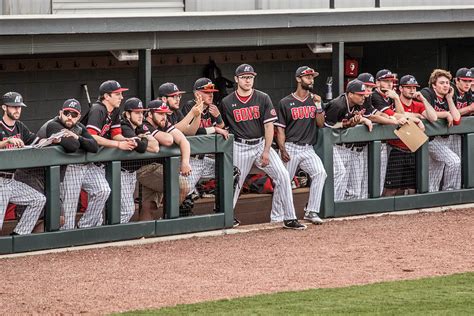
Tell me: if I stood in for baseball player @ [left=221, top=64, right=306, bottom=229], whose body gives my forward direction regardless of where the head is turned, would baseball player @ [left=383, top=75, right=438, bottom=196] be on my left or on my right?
on my left

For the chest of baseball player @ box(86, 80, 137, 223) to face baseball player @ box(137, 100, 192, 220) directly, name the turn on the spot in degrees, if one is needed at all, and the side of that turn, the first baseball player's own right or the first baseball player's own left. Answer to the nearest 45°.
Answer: approximately 45° to the first baseball player's own left

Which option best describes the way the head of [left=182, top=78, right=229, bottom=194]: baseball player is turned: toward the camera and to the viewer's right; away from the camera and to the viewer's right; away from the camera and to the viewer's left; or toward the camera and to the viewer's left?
toward the camera and to the viewer's right

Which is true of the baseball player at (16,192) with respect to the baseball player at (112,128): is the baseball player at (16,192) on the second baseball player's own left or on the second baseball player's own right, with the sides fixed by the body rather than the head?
on the second baseball player's own right

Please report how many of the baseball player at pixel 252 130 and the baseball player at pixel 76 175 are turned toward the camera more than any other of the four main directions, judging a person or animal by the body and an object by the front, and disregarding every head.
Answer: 2

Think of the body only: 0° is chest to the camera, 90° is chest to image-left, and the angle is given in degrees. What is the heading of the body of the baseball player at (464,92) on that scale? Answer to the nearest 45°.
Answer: approximately 315°

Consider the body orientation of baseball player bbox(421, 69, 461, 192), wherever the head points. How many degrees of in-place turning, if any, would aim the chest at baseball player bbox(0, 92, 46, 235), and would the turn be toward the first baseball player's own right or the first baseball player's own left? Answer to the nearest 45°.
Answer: approximately 90° to the first baseball player's own right
